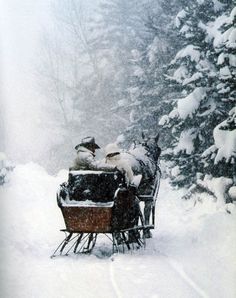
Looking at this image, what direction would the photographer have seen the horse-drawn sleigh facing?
facing away from the viewer and to the right of the viewer

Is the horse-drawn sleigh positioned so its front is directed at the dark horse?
yes
